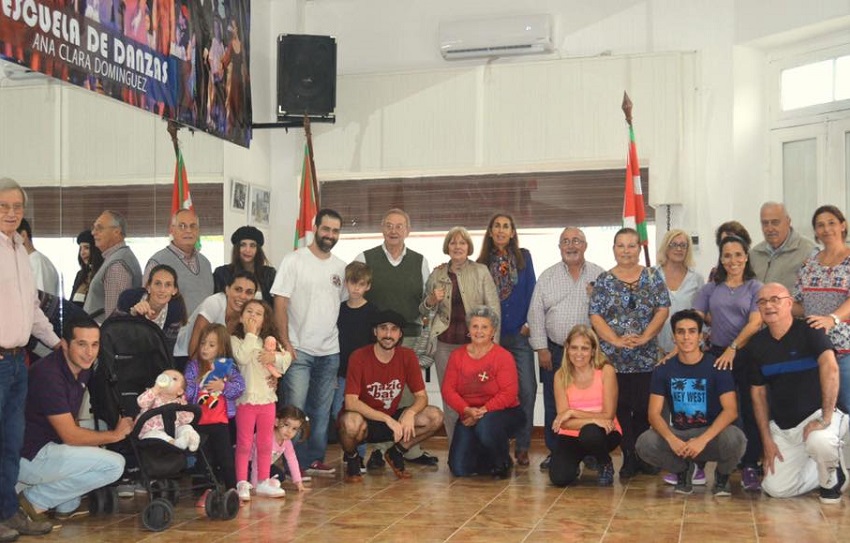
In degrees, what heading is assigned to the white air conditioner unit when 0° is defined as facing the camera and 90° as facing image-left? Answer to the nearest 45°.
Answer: approximately 0°

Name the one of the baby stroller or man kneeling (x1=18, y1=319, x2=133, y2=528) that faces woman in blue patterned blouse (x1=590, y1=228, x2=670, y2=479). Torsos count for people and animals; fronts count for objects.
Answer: the man kneeling

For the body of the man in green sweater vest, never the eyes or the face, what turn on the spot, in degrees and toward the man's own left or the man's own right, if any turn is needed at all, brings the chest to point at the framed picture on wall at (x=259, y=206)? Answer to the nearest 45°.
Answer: approximately 135° to the man's own right

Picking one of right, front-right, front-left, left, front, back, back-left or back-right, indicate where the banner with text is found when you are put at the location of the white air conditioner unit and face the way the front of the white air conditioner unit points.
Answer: front-right

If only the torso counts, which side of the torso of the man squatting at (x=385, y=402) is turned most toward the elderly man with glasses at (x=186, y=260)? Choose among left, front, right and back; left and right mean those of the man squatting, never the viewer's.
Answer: right

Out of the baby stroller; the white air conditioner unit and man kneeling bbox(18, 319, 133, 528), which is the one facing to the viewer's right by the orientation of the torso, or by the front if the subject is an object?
the man kneeling
